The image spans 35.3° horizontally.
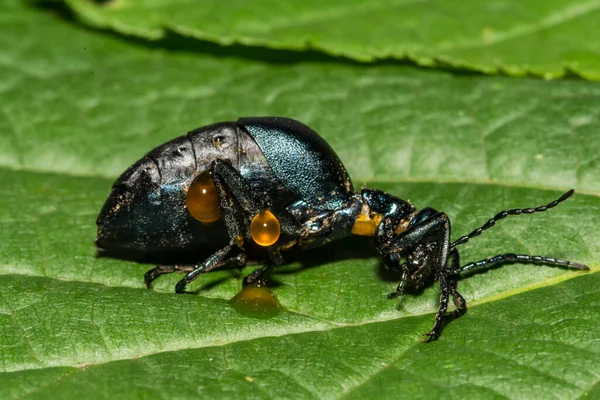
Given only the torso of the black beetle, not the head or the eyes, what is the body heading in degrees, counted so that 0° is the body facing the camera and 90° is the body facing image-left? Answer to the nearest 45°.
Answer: approximately 270°
